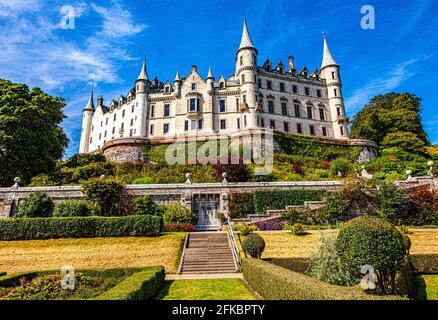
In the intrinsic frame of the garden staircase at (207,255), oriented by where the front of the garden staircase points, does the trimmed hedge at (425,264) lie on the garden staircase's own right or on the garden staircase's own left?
on the garden staircase's own left

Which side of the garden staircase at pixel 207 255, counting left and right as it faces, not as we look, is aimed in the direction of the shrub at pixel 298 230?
left

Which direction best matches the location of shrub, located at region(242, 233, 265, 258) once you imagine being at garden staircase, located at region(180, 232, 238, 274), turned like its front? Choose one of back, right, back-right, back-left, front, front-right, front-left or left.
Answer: front-left

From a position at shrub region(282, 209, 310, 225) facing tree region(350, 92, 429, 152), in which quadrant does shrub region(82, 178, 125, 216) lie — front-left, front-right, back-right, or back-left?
back-left

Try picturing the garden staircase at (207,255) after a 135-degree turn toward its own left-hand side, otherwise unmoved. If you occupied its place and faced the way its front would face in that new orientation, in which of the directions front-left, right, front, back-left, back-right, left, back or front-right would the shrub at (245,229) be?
front

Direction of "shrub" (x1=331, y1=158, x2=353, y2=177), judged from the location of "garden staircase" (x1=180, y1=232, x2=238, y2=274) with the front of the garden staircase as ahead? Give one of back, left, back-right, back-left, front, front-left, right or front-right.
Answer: back-left

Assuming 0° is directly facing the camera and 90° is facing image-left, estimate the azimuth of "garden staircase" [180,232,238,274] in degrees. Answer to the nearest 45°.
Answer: approximately 0°

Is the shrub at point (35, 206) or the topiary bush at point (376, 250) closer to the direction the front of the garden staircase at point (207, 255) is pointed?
the topiary bush

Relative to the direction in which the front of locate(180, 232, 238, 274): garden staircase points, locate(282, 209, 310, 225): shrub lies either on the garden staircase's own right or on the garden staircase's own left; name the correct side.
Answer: on the garden staircase's own left

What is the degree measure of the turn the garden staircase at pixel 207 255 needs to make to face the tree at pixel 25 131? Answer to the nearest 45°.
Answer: approximately 135° to its right

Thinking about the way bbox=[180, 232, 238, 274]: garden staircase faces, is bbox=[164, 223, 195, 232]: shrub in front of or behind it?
behind
